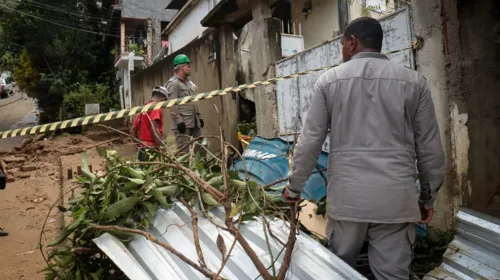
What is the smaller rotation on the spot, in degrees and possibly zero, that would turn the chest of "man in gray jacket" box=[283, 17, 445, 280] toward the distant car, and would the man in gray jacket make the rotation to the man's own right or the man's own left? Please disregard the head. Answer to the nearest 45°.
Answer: approximately 45° to the man's own left

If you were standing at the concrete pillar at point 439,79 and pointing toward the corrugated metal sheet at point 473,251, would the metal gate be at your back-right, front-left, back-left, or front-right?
back-right

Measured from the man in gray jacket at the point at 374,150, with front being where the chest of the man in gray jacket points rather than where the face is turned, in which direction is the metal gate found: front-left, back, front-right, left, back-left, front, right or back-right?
front

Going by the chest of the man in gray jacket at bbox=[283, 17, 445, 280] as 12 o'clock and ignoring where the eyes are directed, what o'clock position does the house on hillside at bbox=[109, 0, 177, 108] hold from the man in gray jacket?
The house on hillside is roughly at 11 o'clock from the man in gray jacket.

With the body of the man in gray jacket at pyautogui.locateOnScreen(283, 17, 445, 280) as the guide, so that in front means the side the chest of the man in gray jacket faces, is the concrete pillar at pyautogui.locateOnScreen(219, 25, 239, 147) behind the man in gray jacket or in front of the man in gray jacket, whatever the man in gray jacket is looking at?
in front

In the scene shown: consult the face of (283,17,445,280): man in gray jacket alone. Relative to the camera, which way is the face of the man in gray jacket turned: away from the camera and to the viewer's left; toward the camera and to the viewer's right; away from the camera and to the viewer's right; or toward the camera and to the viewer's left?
away from the camera and to the viewer's left

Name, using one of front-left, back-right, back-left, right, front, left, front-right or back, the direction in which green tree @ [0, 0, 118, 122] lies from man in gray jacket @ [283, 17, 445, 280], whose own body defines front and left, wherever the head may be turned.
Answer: front-left

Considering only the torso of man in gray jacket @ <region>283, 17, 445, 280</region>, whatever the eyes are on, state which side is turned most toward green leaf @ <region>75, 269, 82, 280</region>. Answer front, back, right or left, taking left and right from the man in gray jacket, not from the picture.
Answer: left

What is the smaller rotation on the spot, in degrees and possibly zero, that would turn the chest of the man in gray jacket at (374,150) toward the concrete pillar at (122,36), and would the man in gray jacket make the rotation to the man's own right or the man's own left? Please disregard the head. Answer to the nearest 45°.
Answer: approximately 45° to the man's own left

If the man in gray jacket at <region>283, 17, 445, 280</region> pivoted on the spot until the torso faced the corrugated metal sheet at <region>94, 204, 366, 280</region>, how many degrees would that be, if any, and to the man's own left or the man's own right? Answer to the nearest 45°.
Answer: approximately 90° to the man's own left

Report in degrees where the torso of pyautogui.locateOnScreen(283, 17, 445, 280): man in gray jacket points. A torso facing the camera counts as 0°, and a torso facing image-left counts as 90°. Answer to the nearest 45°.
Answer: approximately 180°
